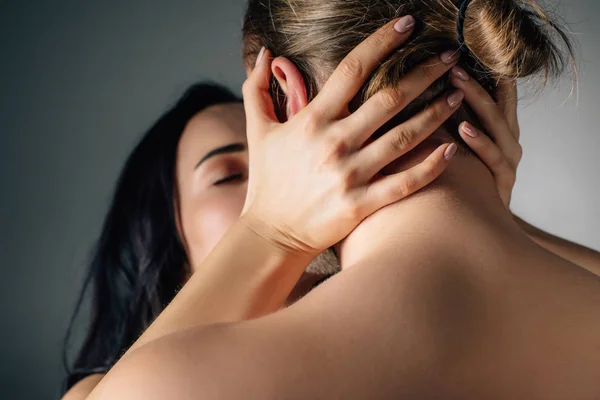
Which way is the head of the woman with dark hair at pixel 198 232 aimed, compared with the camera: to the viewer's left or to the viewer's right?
to the viewer's right

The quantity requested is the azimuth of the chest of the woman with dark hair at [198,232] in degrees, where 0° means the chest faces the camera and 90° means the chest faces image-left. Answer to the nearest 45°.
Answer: approximately 315°
